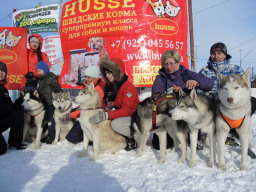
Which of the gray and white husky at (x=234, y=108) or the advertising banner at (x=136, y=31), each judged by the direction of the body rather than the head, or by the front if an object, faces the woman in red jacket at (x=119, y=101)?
the advertising banner

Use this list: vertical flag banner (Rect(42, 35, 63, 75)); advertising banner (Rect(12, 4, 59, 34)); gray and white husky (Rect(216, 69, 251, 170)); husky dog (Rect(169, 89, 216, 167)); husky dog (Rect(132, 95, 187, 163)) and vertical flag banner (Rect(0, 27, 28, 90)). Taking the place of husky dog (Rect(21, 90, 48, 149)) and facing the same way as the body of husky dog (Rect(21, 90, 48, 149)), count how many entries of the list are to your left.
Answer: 3

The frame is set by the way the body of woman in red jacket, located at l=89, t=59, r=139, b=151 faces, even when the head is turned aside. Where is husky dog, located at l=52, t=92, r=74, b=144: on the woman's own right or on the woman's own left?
on the woman's own right

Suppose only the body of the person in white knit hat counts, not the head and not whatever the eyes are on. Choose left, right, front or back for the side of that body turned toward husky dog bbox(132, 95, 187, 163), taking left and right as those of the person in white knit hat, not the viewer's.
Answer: left

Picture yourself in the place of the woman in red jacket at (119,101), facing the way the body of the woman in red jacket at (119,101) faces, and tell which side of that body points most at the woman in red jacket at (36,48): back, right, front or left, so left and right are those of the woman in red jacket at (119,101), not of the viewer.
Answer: right

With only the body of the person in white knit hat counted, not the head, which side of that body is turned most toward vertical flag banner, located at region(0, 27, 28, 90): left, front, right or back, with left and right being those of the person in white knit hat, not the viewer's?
right

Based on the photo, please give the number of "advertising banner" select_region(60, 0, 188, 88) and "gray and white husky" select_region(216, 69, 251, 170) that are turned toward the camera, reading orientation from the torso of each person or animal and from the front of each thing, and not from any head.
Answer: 2

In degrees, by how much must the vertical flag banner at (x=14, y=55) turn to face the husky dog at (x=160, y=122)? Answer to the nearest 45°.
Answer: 0° — it already faces it

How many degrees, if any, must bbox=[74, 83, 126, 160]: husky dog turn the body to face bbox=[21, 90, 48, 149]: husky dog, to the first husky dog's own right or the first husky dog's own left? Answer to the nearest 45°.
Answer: approximately 90° to the first husky dog's own right
